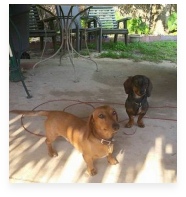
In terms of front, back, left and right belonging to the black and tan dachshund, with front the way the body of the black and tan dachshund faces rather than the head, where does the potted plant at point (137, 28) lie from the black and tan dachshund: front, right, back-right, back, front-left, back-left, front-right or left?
back

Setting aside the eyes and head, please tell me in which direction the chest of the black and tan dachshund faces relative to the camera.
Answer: toward the camera
